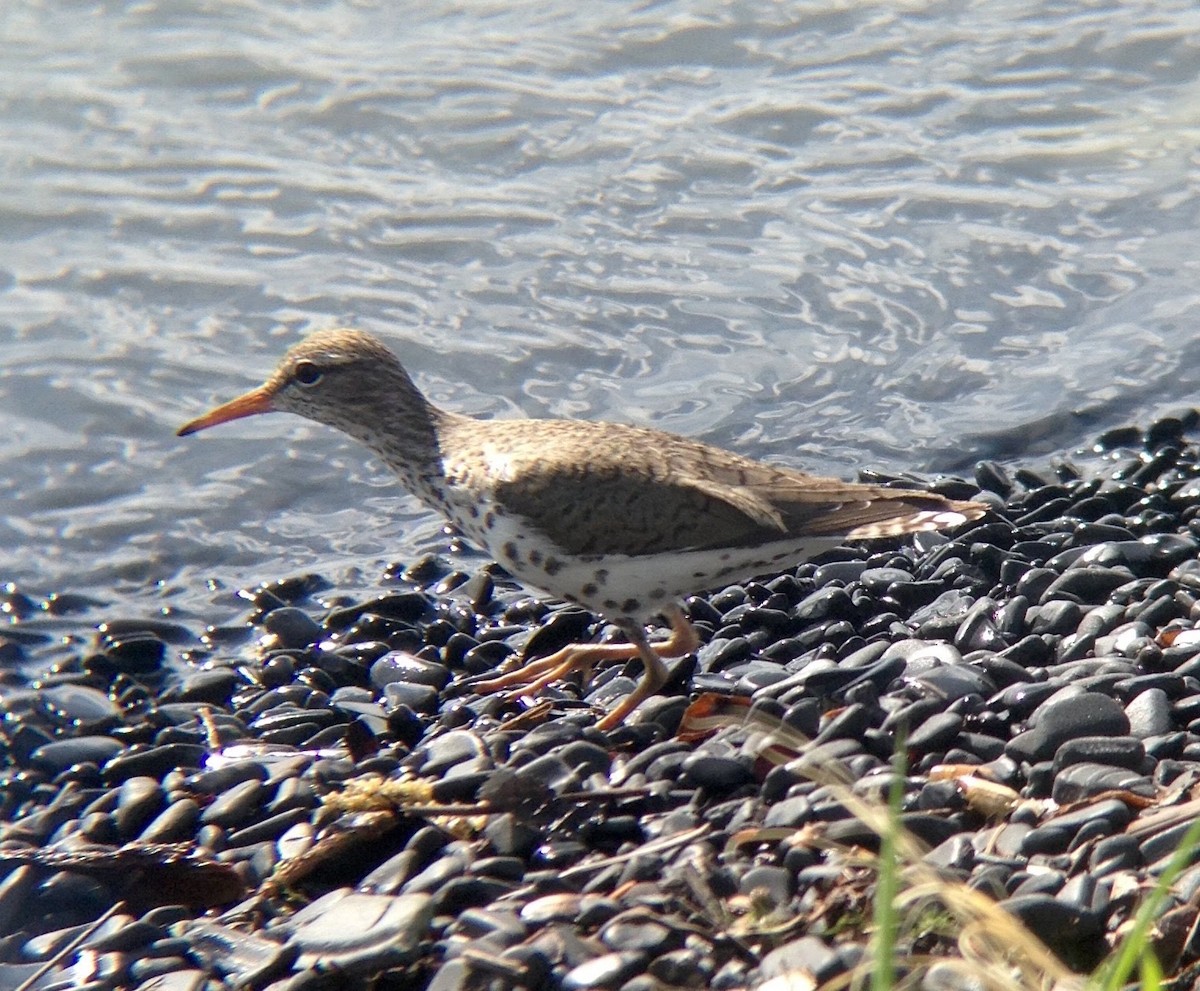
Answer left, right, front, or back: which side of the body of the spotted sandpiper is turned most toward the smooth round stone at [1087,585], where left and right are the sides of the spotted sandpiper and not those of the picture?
back

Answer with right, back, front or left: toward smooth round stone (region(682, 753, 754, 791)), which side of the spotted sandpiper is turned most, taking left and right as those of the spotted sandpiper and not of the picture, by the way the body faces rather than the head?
left

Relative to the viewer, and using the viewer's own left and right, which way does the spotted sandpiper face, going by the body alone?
facing to the left of the viewer

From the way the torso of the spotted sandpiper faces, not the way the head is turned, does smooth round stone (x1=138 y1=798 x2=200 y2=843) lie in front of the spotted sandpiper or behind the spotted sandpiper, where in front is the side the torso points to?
in front

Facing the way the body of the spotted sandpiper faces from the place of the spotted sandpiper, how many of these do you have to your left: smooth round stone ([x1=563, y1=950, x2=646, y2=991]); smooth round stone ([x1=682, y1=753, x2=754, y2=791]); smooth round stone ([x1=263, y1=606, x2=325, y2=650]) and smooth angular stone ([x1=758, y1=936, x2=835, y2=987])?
3

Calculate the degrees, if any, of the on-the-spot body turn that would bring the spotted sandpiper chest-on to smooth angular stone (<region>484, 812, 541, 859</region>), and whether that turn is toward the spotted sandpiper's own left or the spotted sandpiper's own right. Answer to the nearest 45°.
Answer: approximately 90° to the spotted sandpiper's own left

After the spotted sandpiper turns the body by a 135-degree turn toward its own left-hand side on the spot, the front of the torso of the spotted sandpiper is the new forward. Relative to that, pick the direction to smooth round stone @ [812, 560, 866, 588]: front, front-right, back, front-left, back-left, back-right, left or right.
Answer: left

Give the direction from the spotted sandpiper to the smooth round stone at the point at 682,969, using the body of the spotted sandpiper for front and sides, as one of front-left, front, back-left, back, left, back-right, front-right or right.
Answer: left

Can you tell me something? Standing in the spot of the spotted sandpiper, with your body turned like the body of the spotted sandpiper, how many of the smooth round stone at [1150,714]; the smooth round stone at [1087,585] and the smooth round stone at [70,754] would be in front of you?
1

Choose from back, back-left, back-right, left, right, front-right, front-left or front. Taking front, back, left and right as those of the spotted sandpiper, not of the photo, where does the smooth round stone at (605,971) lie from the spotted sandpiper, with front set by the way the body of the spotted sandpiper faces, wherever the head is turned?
left

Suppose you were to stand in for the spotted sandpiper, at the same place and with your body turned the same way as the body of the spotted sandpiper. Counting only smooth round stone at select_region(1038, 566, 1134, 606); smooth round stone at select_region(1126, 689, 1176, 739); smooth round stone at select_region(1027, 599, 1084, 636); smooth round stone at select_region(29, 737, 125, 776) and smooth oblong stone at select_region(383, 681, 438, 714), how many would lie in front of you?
2

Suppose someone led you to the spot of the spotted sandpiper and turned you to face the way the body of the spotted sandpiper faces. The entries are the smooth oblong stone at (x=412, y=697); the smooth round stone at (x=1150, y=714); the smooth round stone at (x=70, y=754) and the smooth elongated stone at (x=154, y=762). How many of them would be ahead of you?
3

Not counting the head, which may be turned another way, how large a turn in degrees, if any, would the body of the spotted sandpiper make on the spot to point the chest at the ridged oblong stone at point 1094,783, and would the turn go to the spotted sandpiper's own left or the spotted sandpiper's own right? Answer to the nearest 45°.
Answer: approximately 135° to the spotted sandpiper's own left
